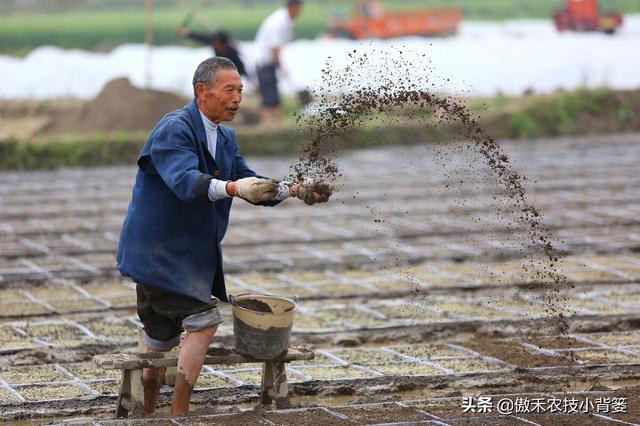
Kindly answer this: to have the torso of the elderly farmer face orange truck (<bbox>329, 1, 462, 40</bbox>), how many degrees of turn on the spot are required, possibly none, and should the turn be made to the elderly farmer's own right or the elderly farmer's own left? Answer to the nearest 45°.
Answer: approximately 135° to the elderly farmer's own left

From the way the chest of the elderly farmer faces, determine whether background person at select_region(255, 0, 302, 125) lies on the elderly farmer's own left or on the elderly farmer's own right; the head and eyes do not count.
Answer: on the elderly farmer's own left

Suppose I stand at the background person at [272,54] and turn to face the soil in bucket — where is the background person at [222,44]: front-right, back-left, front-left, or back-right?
back-right

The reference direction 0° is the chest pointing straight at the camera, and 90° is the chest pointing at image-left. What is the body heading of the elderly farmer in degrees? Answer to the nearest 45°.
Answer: approximately 315°

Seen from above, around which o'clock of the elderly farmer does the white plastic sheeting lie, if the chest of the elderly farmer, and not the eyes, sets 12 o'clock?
The white plastic sheeting is roughly at 8 o'clock from the elderly farmer.
